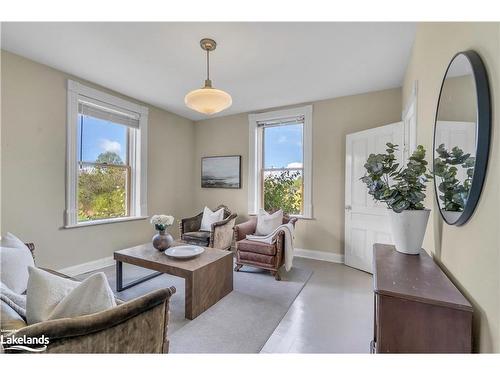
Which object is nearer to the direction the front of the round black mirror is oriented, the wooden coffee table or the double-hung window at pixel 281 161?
the wooden coffee table

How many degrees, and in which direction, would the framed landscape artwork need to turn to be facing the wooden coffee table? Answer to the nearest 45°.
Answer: approximately 45° to its left

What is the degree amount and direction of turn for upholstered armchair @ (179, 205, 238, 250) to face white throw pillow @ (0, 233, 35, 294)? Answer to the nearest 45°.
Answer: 0° — it already faces it

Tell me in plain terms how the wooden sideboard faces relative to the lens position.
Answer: facing to the left of the viewer

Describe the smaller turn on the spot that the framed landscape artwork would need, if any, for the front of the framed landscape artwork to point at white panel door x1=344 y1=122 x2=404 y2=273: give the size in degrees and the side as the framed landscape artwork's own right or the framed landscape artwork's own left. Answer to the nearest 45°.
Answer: approximately 90° to the framed landscape artwork's own left

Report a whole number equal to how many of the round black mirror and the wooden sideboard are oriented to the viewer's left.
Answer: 2

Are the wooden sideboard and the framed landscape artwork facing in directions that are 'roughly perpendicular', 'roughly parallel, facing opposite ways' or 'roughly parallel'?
roughly perpendicular

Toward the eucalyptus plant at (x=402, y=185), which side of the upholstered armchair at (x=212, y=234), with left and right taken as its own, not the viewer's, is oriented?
left

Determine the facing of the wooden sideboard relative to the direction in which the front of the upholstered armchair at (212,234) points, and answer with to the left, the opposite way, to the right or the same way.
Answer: to the right

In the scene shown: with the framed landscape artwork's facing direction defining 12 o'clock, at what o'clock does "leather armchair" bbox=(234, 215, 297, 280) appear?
The leather armchair is roughly at 10 o'clock from the framed landscape artwork.

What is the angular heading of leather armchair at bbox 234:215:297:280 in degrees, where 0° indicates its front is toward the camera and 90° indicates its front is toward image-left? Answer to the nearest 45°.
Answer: approximately 45°

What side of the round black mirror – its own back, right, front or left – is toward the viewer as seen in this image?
left
